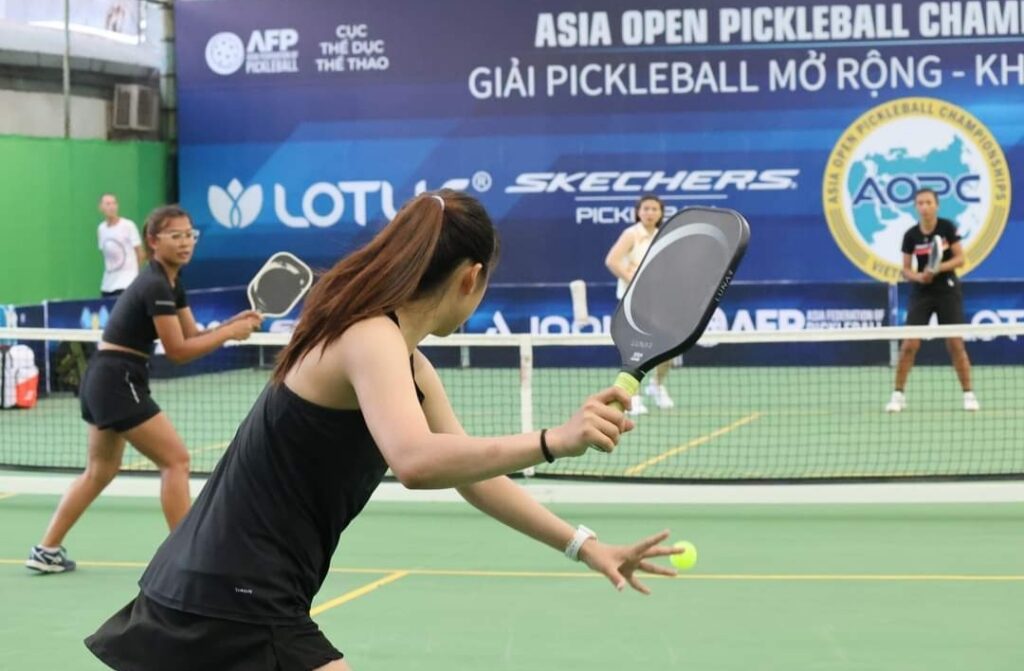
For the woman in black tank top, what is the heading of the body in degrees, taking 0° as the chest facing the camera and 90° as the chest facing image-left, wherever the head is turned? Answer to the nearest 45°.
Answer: approximately 225°

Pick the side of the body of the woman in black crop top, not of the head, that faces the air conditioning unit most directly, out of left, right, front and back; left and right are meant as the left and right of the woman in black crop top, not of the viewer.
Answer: left

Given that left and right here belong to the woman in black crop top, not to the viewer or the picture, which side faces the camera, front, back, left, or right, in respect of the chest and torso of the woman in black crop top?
right

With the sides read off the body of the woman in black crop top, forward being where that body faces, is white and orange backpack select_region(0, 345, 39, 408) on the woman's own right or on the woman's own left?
on the woman's own left

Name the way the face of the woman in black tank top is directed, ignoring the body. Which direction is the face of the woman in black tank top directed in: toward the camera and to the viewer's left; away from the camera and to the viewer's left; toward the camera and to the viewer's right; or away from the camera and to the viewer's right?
away from the camera and to the viewer's right

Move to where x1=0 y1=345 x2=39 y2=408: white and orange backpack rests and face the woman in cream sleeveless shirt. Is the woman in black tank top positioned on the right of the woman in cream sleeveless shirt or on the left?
right

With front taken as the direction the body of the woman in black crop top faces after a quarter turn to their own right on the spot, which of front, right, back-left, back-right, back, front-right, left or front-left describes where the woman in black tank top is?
front

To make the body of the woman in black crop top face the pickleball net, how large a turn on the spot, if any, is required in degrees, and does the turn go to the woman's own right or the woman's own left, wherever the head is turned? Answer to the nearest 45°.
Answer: approximately 45° to the woman's own left

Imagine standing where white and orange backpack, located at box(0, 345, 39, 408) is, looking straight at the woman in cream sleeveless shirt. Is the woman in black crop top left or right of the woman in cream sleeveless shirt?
right

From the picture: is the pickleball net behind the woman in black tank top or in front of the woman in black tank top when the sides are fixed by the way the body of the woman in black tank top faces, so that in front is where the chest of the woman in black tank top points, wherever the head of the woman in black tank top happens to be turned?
in front

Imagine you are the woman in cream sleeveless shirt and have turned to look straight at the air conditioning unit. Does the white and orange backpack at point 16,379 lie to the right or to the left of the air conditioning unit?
left
